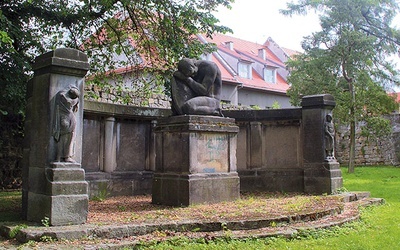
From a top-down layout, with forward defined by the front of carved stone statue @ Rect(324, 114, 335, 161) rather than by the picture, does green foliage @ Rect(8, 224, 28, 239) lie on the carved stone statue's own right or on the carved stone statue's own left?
on the carved stone statue's own right

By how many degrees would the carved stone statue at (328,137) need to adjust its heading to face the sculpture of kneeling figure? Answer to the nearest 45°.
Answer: approximately 90° to its right

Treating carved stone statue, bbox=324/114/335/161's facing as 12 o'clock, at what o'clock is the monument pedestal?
The monument pedestal is roughly at 3 o'clock from the carved stone statue.

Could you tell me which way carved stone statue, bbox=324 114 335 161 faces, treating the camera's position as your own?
facing the viewer and to the right of the viewer

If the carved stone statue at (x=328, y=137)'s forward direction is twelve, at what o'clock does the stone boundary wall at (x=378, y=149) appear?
The stone boundary wall is roughly at 8 o'clock from the carved stone statue.

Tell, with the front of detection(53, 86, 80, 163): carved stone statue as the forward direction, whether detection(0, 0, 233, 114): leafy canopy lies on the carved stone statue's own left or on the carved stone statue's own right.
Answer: on the carved stone statue's own left

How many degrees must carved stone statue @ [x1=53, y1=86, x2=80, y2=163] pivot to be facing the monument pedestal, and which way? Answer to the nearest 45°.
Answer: approximately 90° to its left

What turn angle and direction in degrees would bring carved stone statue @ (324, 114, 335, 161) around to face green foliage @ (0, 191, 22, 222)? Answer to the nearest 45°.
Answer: approximately 90° to its right

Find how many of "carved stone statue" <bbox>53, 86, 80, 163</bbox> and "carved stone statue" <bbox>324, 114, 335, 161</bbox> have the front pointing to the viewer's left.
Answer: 0

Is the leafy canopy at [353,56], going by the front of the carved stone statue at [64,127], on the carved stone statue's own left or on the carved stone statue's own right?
on the carved stone statue's own left

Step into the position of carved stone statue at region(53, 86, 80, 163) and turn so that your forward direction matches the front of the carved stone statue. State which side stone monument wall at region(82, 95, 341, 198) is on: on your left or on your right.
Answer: on your left
